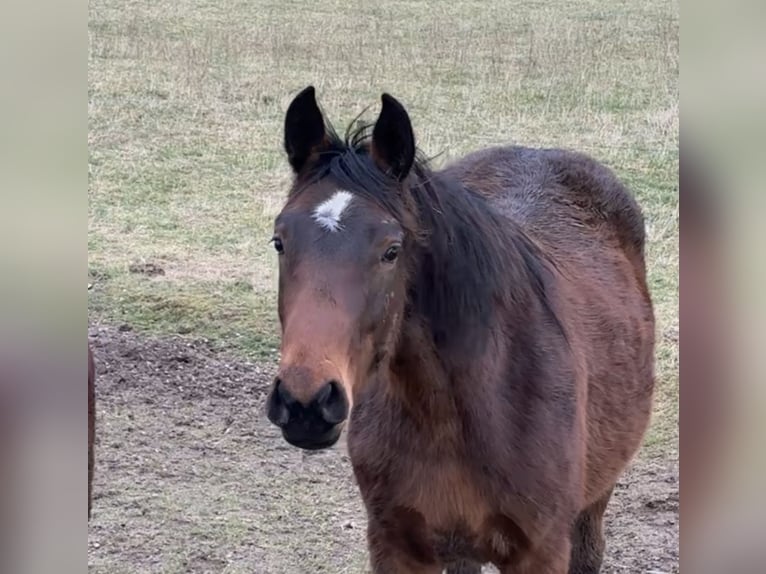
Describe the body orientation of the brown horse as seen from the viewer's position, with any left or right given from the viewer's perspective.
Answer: facing the viewer and to the left of the viewer
